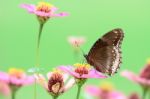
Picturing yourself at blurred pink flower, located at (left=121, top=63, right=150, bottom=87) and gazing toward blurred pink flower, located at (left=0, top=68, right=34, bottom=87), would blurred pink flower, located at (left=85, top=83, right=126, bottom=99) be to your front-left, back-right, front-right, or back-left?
front-left

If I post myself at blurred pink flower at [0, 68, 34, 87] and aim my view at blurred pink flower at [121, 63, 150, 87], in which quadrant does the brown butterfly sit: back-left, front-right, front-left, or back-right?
front-left

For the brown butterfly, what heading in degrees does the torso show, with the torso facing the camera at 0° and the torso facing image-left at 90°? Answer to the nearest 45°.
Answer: approximately 90°

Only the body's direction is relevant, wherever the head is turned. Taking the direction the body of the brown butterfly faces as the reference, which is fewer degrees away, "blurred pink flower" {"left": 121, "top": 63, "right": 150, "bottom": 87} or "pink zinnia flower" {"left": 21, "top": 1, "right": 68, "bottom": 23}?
the pink zinnia flower

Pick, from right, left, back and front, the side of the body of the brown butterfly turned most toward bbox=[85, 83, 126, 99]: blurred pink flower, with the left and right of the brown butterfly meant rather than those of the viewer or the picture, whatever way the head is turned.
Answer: left
